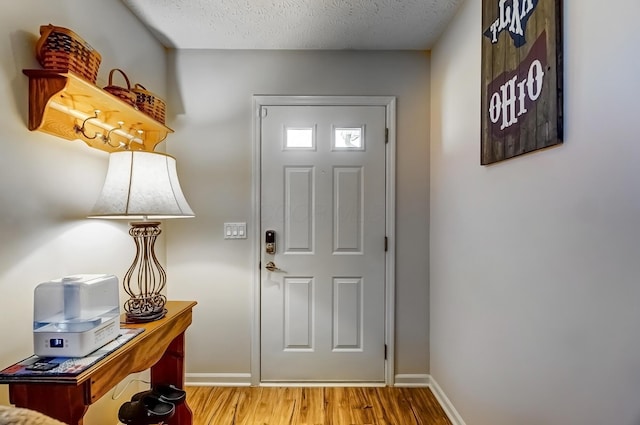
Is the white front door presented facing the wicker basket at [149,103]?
no

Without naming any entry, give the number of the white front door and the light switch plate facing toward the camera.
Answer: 2

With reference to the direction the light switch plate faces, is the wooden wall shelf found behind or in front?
in front

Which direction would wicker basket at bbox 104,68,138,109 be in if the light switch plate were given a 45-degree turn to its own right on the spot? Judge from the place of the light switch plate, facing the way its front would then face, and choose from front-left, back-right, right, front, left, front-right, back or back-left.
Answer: front

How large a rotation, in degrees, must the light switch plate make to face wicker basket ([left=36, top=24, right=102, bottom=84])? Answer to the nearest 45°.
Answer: approximately 45° to its right

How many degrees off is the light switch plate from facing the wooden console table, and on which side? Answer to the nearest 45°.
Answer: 0° — it already faces it

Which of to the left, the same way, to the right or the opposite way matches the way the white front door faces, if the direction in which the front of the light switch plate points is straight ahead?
the same way

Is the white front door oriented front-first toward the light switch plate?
no

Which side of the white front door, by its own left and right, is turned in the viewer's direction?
front

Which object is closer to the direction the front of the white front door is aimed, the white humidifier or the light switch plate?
the white humidifier

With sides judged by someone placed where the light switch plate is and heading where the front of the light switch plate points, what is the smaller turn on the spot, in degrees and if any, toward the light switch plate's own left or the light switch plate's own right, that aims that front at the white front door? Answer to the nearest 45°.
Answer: approximately 90° to the light switch plate's own left

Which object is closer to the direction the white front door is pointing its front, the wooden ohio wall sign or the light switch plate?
the wooden ohio wall sign

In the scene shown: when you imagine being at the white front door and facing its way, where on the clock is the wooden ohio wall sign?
The wooden ohio wall sign is roughly at 11 o'clock from the white front door.

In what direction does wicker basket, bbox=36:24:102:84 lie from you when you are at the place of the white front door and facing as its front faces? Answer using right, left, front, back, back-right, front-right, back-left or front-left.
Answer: front-right

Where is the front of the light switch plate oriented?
toward the camera

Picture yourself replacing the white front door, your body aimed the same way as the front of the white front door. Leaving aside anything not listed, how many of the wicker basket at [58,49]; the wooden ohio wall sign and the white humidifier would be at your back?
0
